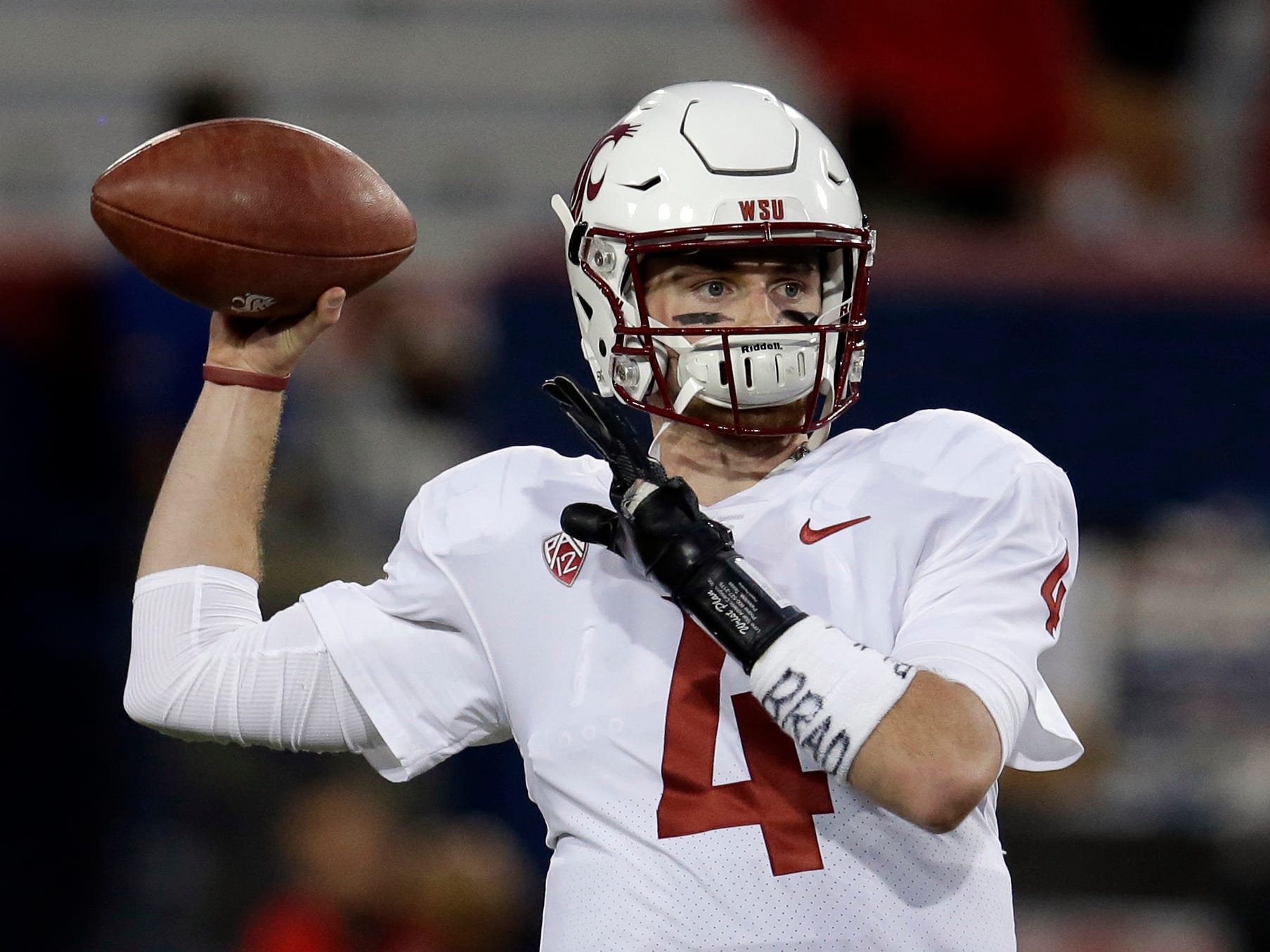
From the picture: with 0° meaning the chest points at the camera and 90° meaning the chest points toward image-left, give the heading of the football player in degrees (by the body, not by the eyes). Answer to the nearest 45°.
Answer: approximately 0°
